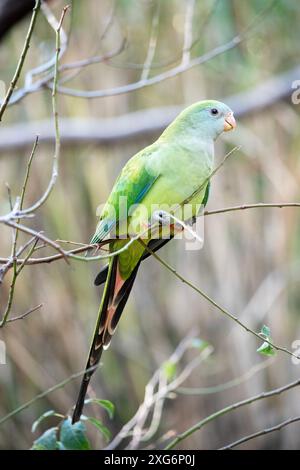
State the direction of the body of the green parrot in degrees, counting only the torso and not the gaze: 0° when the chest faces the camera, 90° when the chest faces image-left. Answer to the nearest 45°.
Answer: approximately 315°

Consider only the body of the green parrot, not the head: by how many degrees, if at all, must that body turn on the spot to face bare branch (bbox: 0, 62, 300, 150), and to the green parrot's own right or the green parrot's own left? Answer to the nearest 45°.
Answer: approximately 135° to the green parrot's own left
